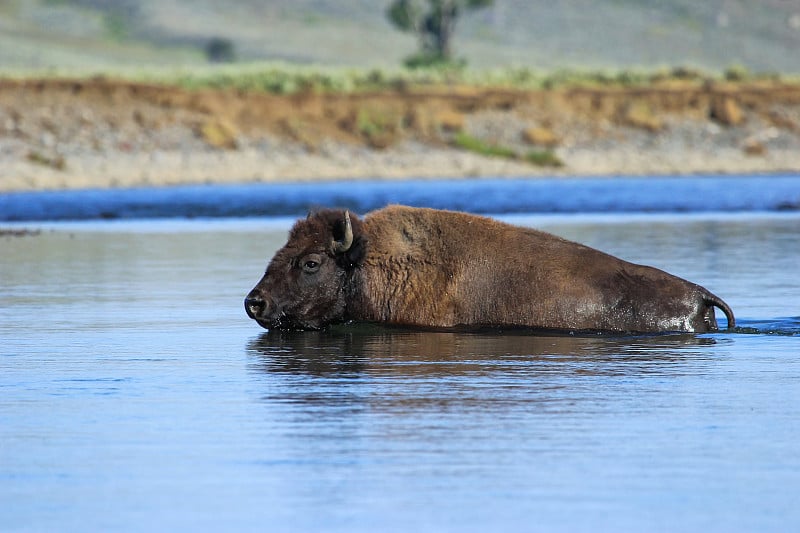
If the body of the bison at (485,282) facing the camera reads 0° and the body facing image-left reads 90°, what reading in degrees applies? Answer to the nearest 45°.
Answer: approximately 90°

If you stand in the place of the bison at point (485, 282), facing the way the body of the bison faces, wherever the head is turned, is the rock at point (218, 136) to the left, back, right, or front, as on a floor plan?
right
